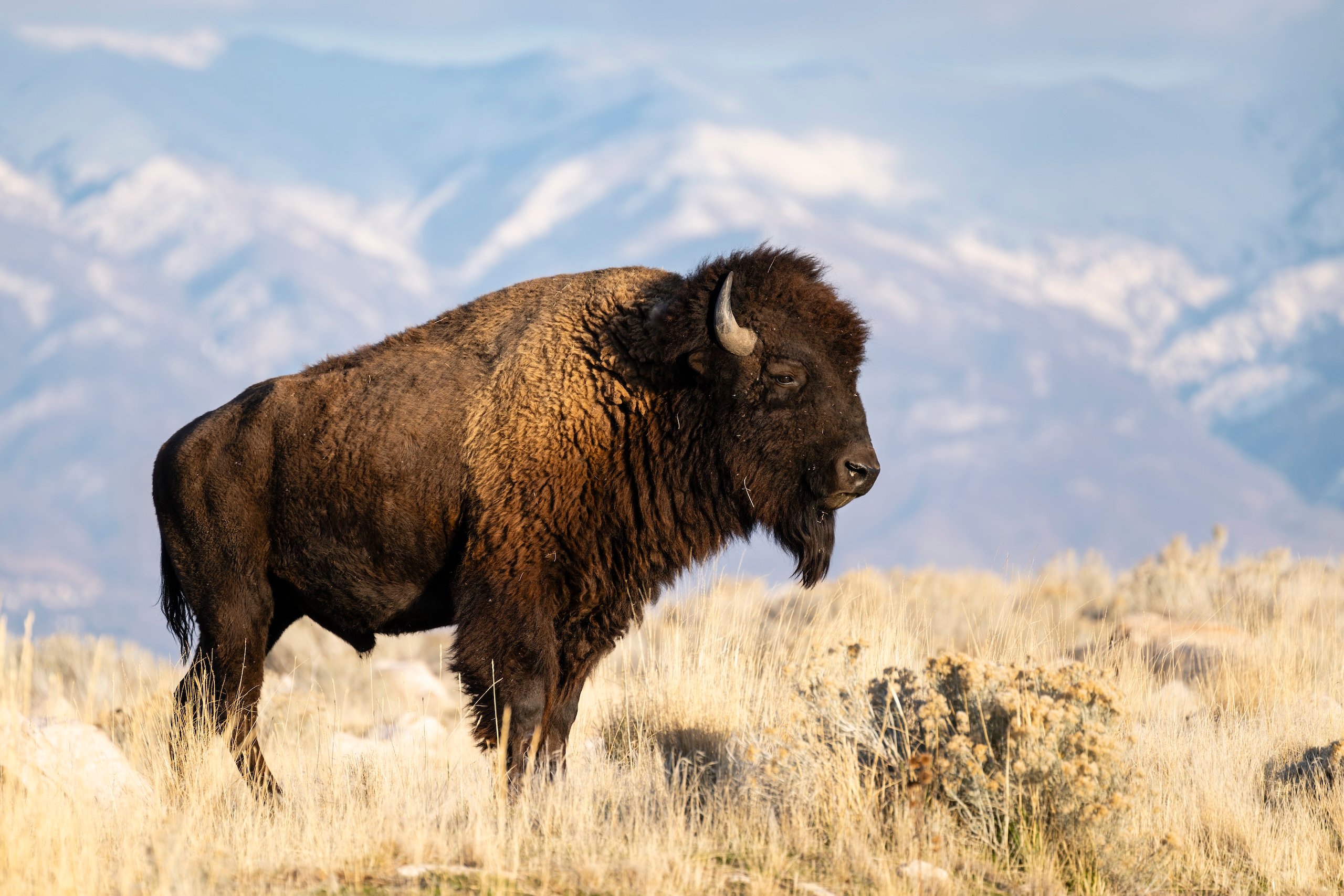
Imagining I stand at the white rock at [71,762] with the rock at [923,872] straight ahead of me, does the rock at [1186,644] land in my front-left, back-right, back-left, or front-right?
front-left

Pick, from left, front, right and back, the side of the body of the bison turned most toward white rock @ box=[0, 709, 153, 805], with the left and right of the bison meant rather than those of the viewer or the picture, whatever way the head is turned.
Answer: back

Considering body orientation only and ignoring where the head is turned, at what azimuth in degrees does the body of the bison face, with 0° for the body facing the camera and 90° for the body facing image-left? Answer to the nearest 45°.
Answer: approximately 270°

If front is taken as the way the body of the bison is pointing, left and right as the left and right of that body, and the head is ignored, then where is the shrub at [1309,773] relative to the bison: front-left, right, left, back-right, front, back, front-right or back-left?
front

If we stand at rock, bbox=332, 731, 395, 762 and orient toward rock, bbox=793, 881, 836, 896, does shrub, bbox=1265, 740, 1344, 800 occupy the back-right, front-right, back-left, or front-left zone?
front-left

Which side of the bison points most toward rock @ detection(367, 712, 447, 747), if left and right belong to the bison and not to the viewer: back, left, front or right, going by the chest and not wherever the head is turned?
left
